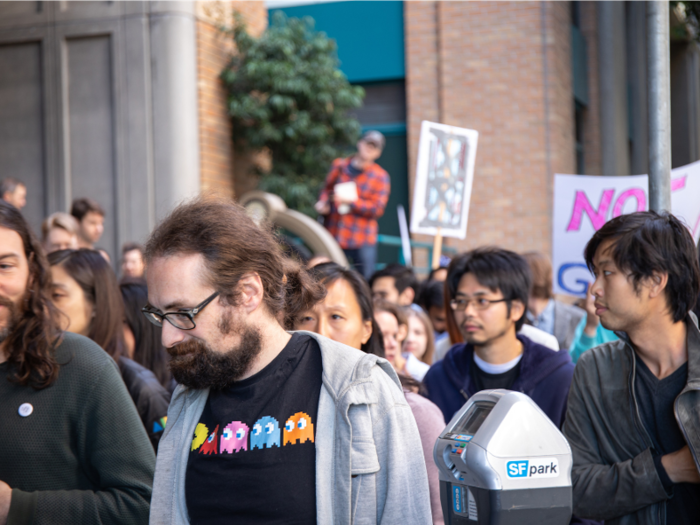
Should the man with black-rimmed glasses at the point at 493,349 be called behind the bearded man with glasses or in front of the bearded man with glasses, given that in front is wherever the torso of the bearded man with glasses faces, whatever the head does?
behind

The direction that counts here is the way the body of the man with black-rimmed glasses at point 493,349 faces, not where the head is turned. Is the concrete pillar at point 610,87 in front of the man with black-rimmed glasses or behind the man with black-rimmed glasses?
behind

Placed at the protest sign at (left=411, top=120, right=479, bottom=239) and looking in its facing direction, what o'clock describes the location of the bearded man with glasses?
The bearded man with glasses is roughly at 12 o'clock from the protest sign.

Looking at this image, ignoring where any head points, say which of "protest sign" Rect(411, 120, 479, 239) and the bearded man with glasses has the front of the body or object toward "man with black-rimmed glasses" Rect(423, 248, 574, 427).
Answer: the protest sign

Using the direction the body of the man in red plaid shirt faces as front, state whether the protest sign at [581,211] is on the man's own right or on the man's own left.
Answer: on the man's own left

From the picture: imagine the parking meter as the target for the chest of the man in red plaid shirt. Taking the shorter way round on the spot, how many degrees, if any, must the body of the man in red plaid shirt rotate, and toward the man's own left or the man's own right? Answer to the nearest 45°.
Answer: approximately 45° to the man's own left

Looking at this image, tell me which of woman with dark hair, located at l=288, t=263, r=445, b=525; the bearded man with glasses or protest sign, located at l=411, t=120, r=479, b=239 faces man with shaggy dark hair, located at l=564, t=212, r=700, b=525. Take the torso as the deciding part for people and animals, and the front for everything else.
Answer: the protest sign

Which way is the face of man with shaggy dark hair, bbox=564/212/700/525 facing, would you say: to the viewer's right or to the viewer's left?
to the viewer's left

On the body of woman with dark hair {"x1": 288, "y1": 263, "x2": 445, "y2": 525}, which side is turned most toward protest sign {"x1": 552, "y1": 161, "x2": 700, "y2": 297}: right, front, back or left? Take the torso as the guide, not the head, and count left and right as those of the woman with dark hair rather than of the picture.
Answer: back

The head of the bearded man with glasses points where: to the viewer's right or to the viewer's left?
to the viewer's left
